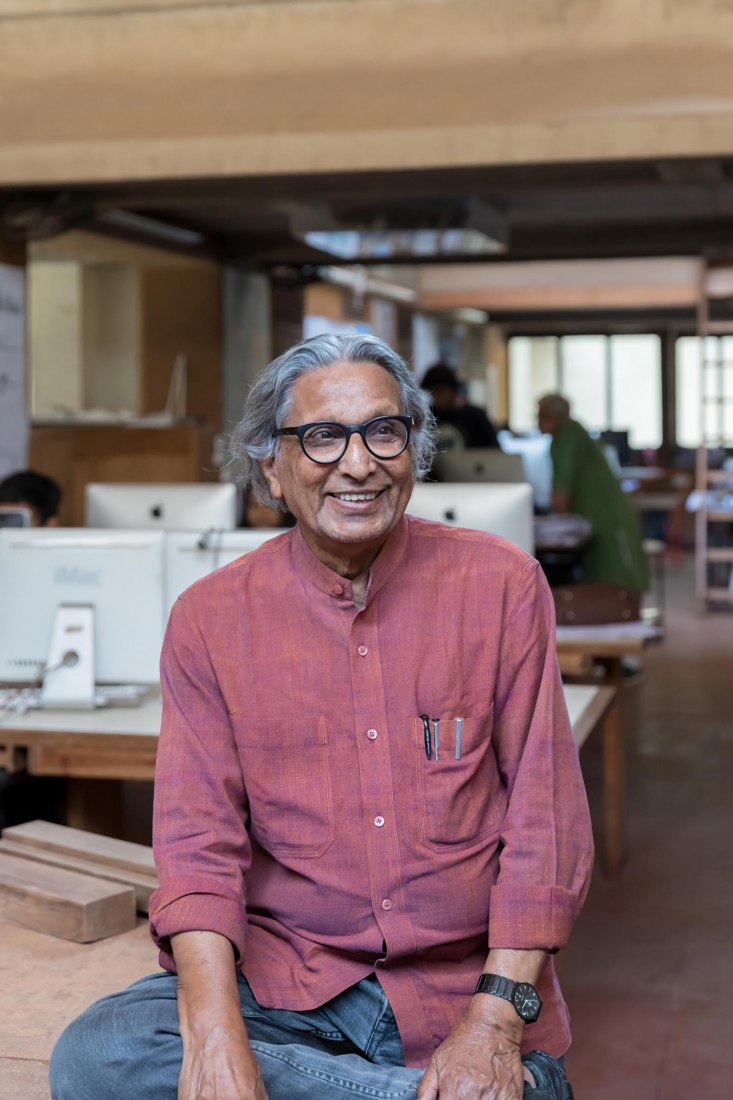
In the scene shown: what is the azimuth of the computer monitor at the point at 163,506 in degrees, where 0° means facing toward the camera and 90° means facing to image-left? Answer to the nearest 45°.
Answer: approximately 180°

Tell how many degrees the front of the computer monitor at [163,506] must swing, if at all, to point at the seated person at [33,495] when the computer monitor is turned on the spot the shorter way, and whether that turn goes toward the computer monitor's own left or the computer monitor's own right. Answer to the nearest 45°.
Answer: approximately 45° to the computer monitor's own left

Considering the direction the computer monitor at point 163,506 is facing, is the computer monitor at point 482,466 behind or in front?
in front
